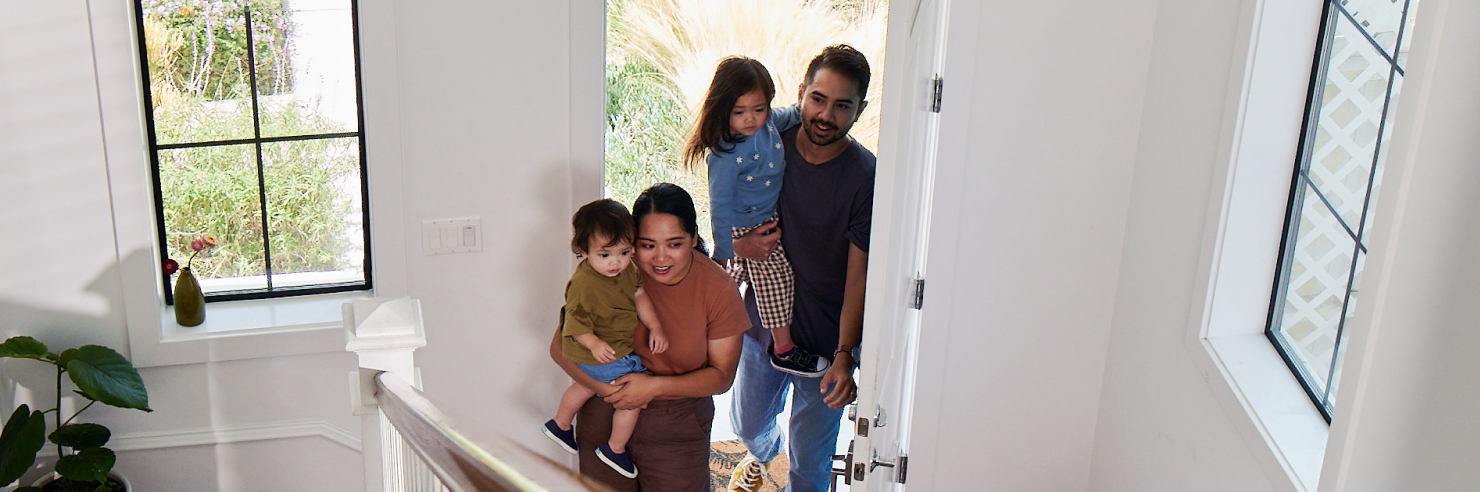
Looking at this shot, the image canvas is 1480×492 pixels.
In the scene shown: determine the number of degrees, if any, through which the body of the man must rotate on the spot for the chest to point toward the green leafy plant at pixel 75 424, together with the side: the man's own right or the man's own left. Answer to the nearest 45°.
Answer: approximately 45° to the man's own right

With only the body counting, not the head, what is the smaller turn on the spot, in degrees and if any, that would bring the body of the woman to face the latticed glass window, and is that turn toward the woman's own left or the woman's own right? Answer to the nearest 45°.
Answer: approximately 90° to the woman's own left

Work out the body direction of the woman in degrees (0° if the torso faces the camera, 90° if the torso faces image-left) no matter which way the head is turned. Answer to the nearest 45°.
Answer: approximately 45°

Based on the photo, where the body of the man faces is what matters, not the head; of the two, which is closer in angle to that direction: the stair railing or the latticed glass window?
the stair railing

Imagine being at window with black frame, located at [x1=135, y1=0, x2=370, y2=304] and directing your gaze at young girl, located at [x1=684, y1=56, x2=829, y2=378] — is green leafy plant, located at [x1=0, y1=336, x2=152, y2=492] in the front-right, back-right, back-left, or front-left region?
back-right
